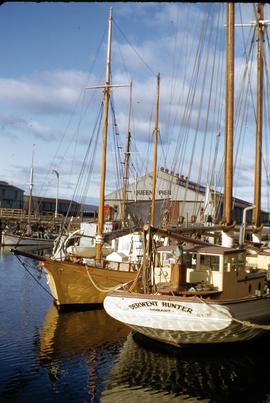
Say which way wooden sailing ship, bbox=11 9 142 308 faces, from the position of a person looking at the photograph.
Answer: facing the viewer and to the left of the viewer

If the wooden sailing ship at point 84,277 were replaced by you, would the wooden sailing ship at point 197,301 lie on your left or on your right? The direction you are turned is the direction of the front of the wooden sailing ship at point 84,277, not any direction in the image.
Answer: on your left

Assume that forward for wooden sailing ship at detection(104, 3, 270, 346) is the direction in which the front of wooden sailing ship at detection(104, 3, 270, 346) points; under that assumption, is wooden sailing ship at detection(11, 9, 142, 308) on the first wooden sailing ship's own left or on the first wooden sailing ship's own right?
on the first wooden sailing ship's own left

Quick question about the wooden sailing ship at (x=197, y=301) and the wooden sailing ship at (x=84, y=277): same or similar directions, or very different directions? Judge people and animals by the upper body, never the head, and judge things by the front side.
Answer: very different directions
